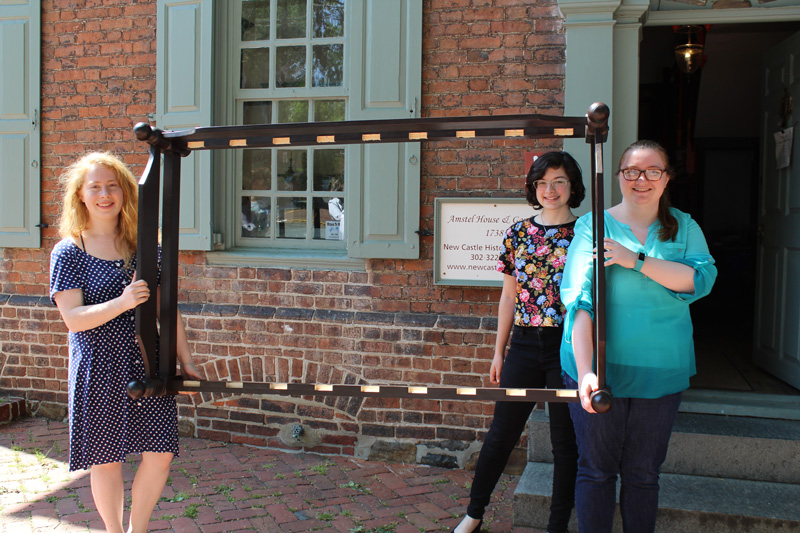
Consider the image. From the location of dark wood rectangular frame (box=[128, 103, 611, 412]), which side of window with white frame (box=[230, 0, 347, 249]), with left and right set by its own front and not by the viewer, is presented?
front

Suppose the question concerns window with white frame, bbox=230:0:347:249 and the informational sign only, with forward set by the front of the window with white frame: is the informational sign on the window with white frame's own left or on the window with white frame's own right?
on the window with white frame's own left

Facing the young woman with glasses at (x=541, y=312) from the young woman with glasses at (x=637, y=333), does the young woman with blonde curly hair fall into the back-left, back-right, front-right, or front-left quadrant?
front-left

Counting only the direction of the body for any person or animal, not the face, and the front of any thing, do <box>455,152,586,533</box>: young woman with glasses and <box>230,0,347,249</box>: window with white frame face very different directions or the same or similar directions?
same or similar directions

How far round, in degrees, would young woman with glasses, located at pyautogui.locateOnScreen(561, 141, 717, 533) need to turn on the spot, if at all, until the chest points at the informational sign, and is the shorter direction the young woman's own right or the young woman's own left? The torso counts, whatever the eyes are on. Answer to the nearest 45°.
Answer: approximately 135° to the young woman's own right

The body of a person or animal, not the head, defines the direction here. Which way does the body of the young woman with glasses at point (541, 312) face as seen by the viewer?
toward the camera

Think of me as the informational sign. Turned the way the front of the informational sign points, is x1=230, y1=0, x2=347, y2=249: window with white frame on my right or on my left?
on my right

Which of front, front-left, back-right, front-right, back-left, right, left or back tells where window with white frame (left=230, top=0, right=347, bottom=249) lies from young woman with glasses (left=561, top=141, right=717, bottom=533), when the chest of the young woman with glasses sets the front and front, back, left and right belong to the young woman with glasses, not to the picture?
back-right

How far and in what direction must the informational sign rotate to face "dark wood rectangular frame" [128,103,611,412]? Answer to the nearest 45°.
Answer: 0° — it already faces it

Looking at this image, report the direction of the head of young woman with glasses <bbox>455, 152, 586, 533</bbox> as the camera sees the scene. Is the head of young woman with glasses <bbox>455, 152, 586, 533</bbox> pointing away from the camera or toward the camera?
toward the camera

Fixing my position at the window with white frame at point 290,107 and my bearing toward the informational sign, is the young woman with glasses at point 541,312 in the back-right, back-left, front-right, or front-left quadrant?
front-right

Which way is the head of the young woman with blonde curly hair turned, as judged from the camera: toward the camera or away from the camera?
toward the camera

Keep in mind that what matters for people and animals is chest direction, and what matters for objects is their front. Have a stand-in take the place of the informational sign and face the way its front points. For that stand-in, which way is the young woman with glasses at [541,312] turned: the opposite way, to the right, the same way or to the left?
the same way

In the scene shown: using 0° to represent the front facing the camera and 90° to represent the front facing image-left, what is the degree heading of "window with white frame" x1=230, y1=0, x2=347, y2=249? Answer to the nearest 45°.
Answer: approximately 0°

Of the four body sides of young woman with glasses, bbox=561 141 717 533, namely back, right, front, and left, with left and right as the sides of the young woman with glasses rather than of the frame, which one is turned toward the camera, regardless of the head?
front

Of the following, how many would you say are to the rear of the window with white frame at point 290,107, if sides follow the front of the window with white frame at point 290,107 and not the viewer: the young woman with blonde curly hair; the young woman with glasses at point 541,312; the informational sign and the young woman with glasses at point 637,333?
0

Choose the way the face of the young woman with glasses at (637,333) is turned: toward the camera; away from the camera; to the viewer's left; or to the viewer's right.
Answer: toward the camera
